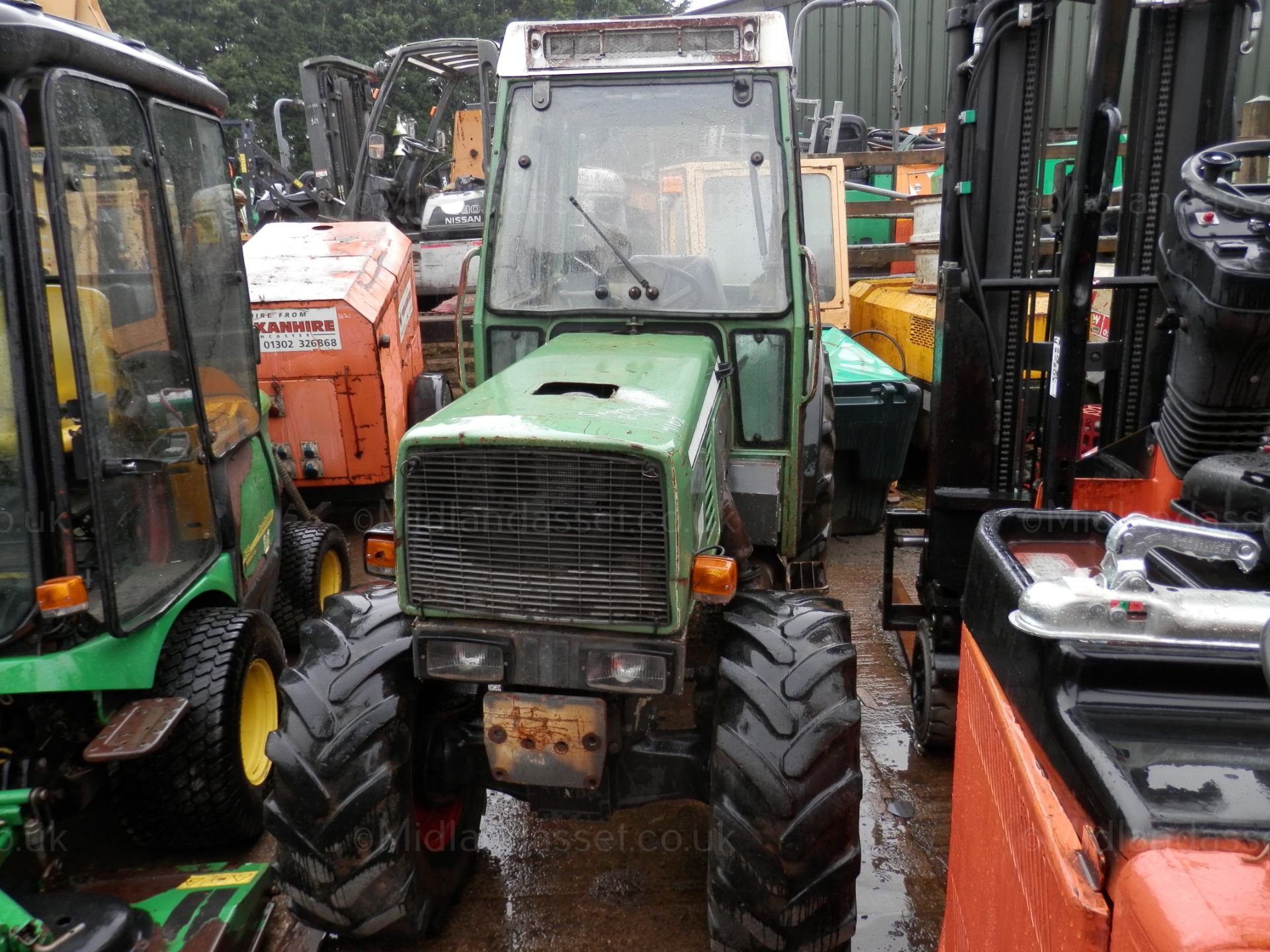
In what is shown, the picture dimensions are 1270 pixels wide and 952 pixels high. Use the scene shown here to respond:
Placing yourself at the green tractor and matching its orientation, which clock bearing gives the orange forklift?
The orange forklift is roughly at 9 o'clock from the green tractor.

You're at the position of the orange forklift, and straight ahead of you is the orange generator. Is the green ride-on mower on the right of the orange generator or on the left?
left

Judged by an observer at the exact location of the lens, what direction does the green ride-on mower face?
facing the viewer and to the left of the viewer

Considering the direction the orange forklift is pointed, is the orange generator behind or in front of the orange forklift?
in front

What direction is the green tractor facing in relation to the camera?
toward the camera

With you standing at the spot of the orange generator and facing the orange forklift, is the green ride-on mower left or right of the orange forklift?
right

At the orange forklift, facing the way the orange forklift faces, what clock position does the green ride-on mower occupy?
The green ride-on mower is roughly at 10 o'clock from the orange forklift.

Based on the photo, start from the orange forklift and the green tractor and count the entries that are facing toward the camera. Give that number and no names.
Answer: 1

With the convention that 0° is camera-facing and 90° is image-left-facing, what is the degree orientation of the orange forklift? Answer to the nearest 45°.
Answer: approximately 135°
